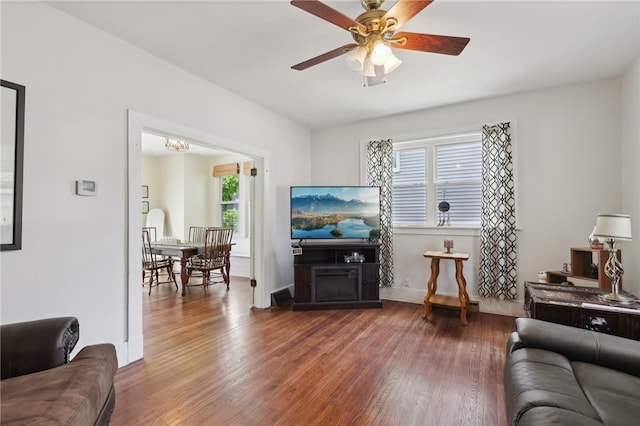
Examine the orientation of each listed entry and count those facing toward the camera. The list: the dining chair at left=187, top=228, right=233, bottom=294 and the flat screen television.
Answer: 1

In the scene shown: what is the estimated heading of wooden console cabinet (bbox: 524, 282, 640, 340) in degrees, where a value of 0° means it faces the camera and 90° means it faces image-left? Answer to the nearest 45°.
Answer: approximately 45°

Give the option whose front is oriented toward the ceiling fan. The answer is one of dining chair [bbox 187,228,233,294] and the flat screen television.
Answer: the flat screen television

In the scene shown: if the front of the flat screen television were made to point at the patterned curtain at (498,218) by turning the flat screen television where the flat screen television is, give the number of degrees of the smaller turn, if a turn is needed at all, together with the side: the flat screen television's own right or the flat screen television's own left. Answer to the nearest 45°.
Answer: approximately 90° to the flat screen television's own left

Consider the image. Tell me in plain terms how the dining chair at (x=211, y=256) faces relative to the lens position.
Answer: facing away from the viewer and to the left of the viewer

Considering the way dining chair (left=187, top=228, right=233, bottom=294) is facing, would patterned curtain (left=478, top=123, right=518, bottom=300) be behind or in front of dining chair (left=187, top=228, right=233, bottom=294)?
behind

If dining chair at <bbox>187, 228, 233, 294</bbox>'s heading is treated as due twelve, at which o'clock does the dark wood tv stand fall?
The dark wood tv stand is roughly at 6 o'clock from the dining chair.

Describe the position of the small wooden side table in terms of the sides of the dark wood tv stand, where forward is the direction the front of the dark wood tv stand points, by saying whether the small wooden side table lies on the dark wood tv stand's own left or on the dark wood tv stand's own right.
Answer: on the dark wood tv stand's own left

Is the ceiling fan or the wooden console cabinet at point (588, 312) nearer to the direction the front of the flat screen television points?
the ceiling fan

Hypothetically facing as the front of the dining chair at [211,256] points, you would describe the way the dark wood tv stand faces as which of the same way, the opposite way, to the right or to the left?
to the left

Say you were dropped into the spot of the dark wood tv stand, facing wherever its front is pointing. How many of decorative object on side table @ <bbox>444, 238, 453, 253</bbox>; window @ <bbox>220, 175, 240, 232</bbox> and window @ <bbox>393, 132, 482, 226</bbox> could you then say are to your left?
2
